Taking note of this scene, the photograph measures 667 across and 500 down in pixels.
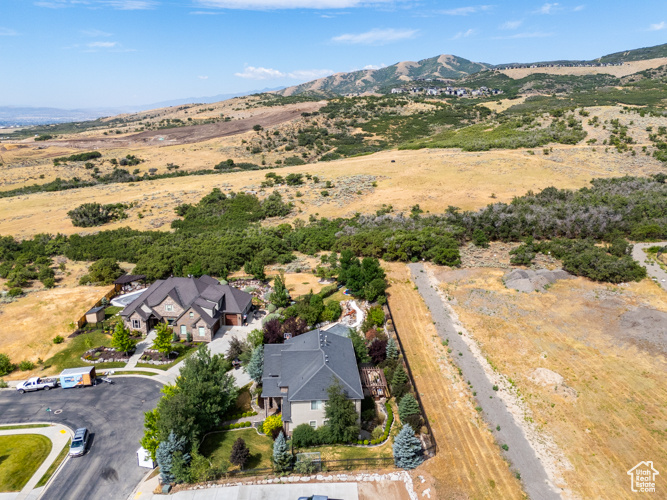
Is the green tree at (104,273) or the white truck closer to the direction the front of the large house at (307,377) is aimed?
the white truck

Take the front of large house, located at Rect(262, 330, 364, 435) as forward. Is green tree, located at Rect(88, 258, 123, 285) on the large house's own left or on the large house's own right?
on the large house's own right

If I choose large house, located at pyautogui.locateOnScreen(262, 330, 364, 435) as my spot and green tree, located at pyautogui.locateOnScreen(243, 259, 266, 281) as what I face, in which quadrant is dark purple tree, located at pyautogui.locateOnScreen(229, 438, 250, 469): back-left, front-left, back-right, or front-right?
back-left

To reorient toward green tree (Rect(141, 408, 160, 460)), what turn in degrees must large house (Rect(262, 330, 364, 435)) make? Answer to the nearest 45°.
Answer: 0° — it already faces it

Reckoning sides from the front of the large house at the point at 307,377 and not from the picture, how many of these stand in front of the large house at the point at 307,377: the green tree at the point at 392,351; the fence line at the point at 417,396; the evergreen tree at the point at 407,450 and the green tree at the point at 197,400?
1
